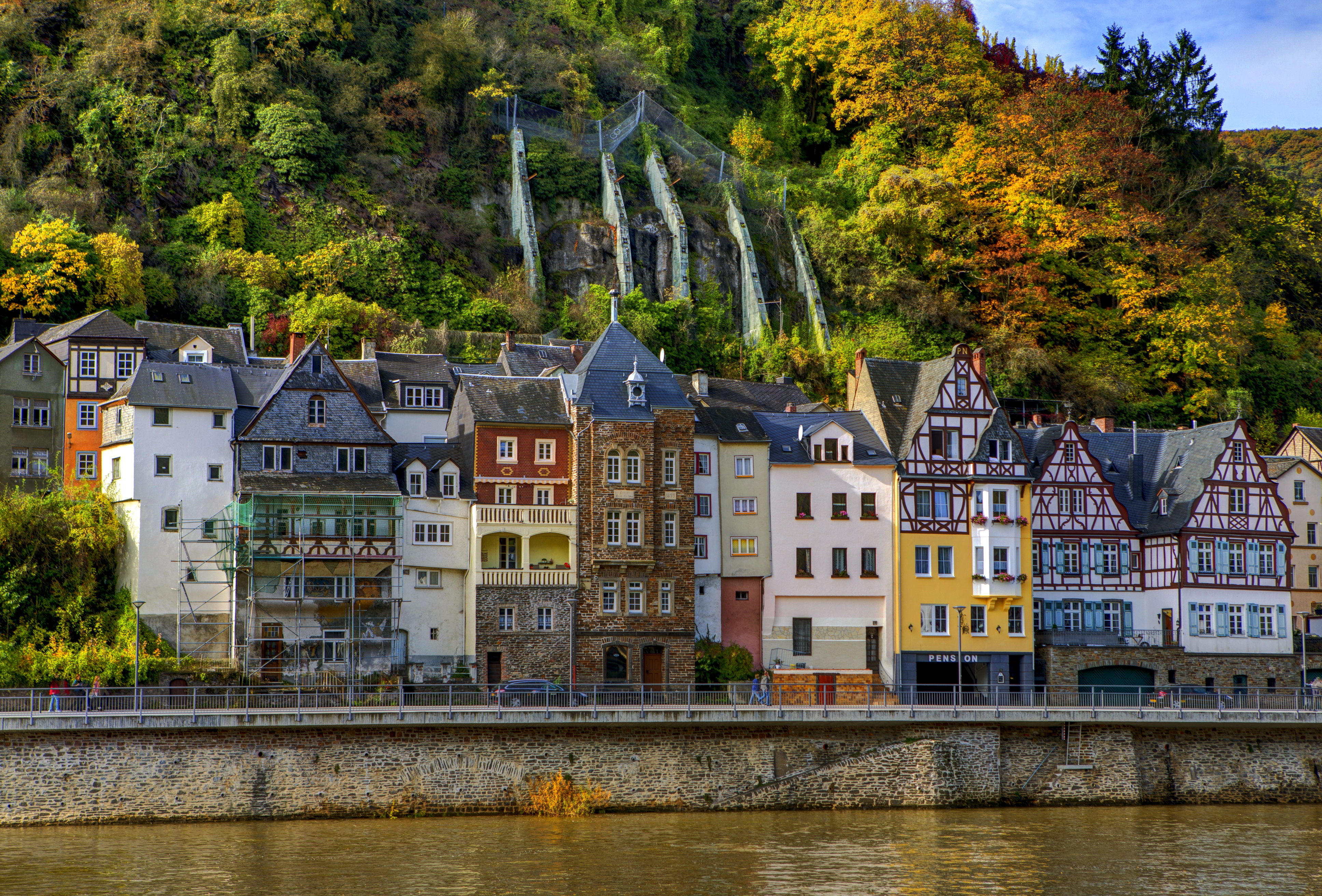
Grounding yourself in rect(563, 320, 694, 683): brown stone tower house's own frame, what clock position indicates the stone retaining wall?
The stone retaining wall is roughly at 12 o'clock from the brown stone tower house.

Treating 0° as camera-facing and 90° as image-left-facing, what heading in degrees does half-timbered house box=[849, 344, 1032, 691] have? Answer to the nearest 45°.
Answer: approximately 0°

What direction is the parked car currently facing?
to the viewer's right

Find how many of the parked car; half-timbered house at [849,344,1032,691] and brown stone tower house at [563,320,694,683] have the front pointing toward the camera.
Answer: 2

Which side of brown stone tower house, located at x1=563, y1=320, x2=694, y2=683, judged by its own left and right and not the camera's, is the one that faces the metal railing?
front

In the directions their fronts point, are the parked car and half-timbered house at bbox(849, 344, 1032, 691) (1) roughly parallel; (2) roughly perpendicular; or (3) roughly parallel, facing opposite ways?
roughly perpendicular

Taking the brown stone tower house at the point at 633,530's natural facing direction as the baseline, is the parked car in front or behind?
in front

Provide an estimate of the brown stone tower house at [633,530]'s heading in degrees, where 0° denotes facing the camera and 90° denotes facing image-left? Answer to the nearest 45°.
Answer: approximately 0°

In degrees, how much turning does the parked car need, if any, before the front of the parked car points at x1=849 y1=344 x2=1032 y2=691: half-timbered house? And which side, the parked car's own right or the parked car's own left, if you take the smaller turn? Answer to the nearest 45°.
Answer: approximately 45° to the parked car's own left
